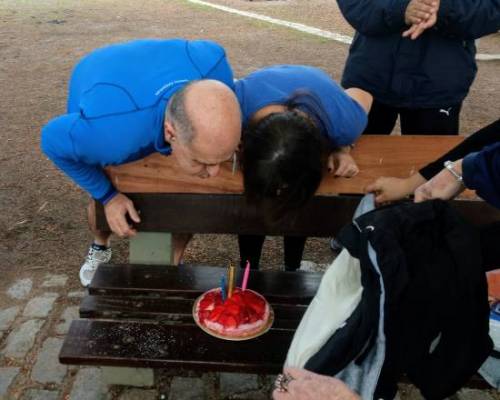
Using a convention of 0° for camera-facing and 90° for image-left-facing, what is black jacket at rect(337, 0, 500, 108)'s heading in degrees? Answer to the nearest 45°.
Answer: approximately 0°
